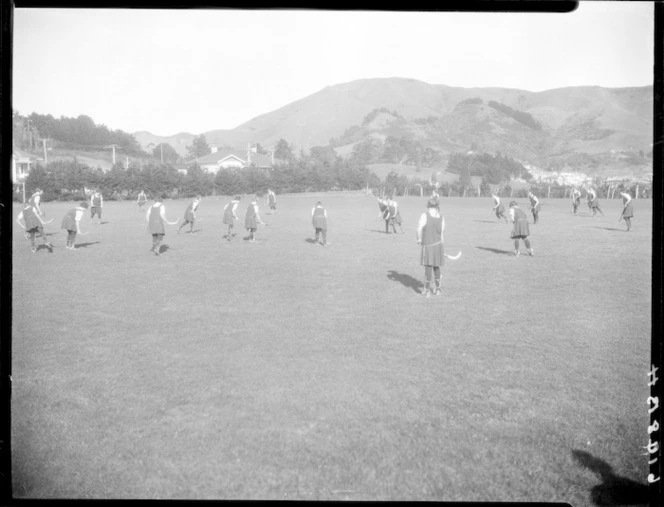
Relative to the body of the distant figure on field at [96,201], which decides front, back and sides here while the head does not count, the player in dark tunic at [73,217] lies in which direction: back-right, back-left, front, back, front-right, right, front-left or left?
front

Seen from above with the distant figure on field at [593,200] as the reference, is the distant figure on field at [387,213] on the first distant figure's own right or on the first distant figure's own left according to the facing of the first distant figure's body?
on the first distant figure's own left

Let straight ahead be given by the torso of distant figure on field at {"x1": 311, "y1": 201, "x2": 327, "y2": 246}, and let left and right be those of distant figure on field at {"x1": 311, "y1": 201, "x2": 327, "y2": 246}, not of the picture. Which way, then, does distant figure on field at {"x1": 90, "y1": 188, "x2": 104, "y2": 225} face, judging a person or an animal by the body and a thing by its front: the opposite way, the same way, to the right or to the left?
the opposite way

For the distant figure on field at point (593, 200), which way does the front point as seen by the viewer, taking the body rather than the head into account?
to the viewer's left

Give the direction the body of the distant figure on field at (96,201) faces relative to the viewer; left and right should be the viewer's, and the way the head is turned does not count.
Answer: facing the viewer

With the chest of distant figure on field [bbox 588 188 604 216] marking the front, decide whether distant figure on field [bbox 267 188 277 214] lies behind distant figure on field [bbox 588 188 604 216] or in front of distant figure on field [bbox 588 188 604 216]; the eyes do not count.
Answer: in front

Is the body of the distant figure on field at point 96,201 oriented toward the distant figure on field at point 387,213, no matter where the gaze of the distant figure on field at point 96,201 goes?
no

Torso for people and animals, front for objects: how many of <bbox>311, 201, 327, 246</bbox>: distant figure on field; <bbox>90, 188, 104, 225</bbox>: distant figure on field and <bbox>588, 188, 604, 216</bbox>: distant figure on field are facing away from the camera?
1

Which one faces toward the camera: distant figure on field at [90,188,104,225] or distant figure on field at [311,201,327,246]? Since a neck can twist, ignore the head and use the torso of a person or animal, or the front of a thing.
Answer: distant figure on field at [90,188,104,225]

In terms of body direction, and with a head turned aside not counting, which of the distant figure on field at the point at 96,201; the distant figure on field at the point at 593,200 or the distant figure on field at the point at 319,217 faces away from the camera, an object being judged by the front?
the distant figure on field at the point at 319,217

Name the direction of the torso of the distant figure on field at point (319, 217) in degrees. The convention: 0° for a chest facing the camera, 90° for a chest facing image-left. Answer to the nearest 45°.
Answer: approximately 180°
